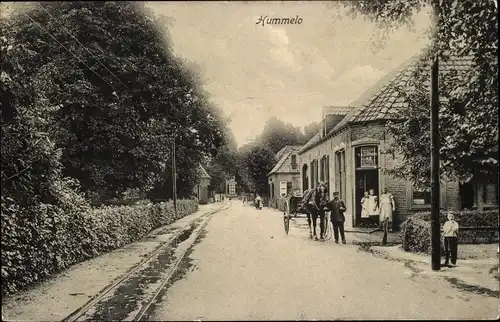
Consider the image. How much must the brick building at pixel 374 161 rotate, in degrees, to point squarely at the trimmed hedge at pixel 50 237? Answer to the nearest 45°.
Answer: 0° — it already faces it

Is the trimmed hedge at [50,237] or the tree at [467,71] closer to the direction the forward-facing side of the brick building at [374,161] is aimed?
the trimmed hedge

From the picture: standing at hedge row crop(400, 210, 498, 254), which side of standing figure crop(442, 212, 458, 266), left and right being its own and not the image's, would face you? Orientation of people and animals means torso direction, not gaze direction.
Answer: back

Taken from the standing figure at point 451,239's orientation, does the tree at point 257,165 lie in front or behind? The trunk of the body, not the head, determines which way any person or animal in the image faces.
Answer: behind

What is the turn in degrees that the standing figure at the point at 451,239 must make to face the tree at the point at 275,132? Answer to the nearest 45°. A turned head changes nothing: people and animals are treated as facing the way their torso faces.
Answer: approximately 135° to its right

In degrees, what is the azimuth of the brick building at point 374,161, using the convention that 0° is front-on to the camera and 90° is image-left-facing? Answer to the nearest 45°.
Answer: approximately 45°

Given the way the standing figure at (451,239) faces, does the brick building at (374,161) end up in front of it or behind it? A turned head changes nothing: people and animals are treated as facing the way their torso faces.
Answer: behind

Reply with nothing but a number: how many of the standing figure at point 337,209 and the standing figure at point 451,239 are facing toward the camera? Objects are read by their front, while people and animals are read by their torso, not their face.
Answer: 2
